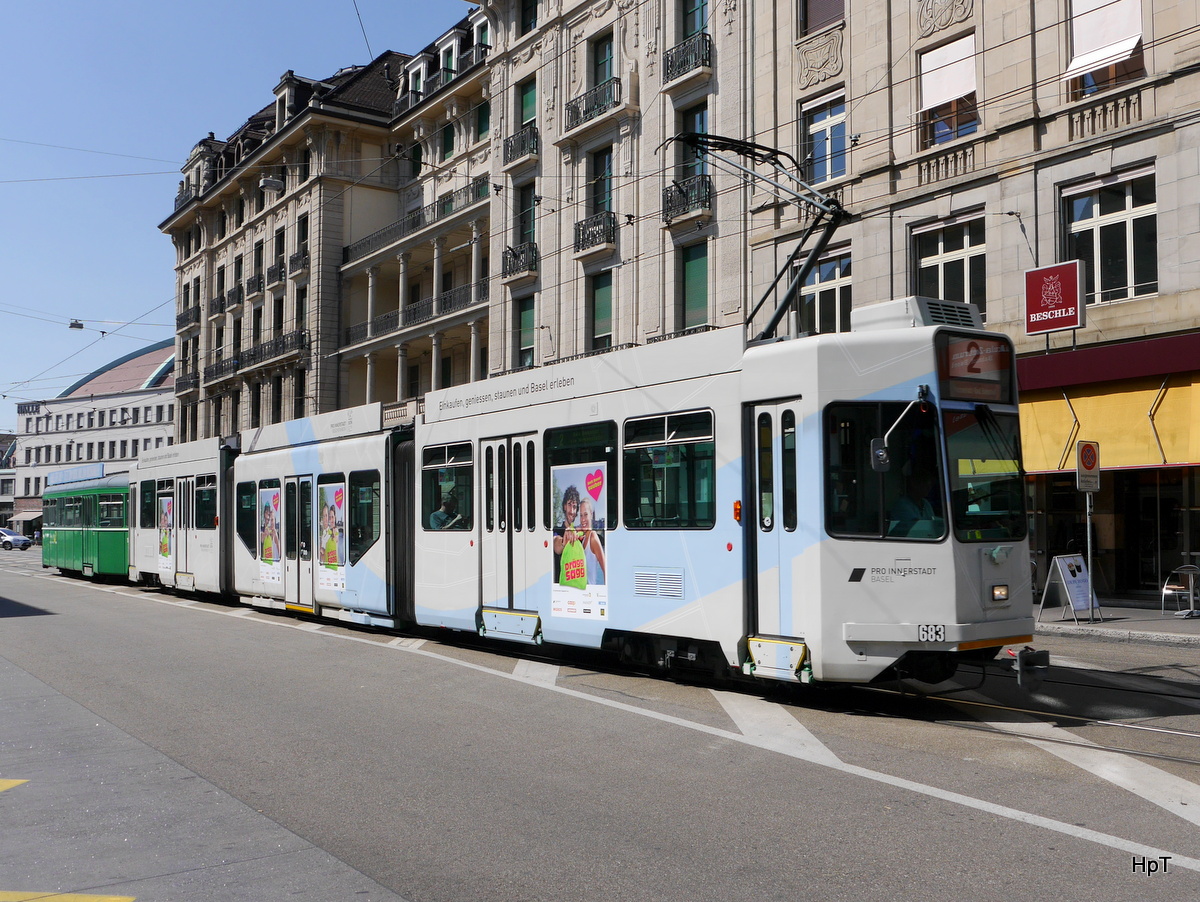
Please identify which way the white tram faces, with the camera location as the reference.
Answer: facing the viewer and to the right of the viewer

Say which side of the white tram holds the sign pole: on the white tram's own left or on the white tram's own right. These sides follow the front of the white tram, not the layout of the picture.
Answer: on the white tram's own left
